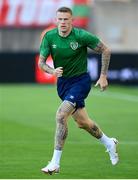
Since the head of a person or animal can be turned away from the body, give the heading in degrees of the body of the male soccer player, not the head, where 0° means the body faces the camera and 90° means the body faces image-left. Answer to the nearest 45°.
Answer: approximately 45°
